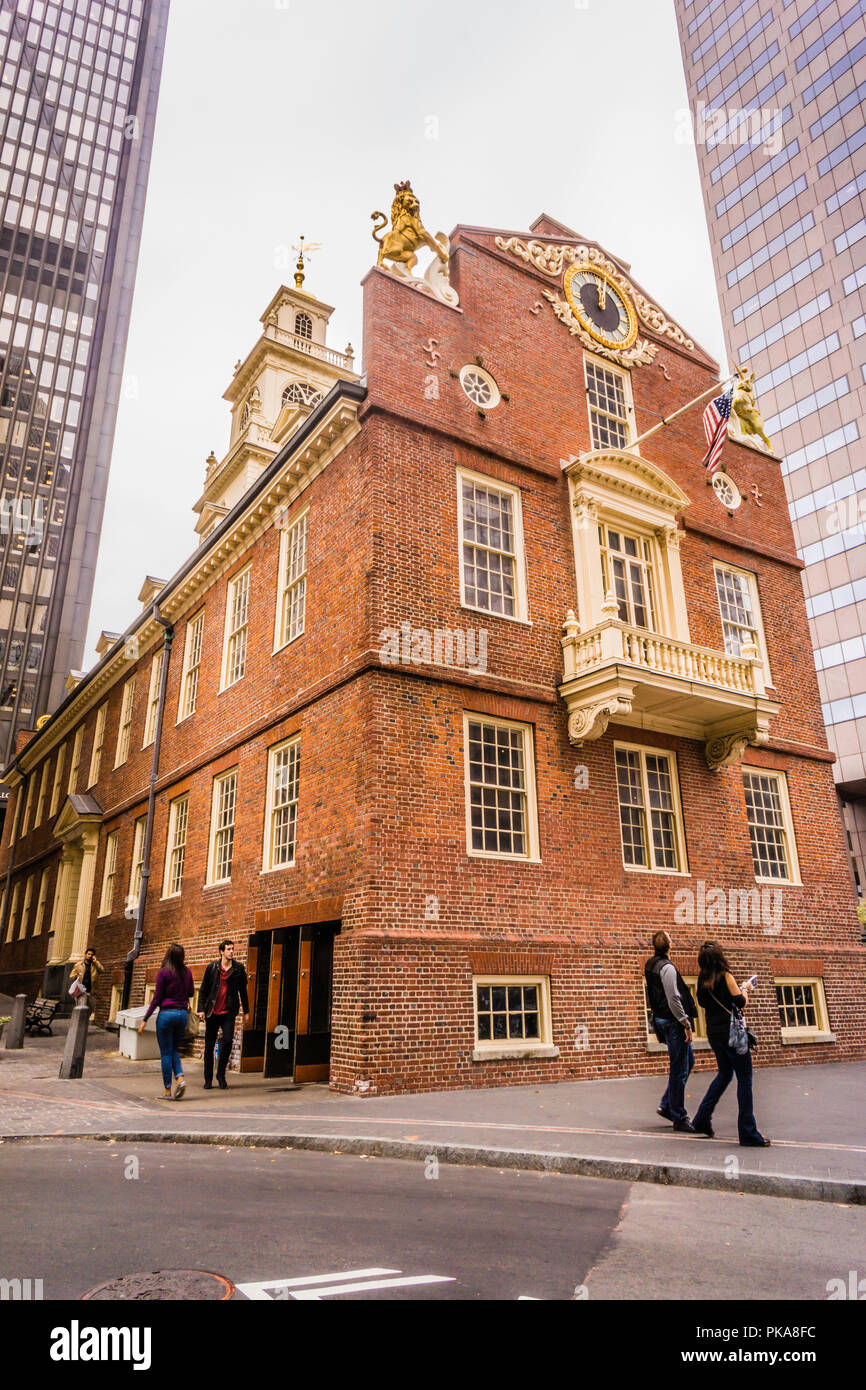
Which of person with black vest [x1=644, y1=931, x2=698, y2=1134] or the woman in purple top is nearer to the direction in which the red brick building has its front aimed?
the person with black vest

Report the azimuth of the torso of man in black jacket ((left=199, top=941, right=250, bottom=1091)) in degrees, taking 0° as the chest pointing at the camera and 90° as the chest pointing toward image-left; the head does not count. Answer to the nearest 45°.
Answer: approximately 0°

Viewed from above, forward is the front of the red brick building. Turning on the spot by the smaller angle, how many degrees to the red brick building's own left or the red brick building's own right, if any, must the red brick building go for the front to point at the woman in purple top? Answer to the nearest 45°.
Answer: approximately 90° to the red brick building's own right

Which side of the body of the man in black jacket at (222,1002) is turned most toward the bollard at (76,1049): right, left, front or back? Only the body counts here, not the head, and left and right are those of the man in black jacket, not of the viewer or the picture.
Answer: right

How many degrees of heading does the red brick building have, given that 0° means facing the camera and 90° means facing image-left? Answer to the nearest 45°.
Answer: approximately 315°
